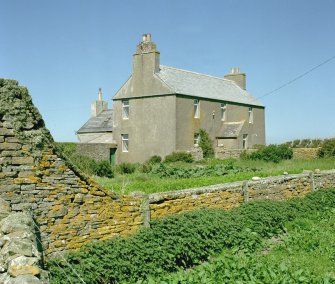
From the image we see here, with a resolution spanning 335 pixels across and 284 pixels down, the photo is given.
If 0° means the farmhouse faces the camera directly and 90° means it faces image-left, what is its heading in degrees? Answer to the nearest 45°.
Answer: approximately 315°

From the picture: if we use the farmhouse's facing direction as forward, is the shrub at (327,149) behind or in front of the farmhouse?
in front

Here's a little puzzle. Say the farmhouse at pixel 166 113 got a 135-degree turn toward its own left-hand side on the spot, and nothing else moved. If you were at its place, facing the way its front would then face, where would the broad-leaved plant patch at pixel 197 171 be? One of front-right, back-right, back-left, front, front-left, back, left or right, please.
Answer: back

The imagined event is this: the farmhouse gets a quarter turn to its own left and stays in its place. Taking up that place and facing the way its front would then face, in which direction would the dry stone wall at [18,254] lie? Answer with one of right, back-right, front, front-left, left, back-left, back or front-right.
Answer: back-right

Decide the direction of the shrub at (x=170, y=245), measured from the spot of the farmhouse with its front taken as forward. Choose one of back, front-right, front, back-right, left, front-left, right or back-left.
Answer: front-right

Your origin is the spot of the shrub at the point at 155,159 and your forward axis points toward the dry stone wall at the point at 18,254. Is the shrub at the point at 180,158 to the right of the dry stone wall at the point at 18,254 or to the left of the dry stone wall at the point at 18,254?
left

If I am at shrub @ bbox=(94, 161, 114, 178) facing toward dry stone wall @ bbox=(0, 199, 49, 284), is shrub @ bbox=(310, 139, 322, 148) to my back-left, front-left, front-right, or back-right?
back-left

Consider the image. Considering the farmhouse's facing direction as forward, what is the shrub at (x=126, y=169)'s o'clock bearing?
The shrub is roughly at 2 o'clock from the farmhouse.

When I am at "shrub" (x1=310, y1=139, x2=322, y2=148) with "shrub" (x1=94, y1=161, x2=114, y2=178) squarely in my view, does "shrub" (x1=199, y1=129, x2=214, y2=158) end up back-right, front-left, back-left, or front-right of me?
front-right

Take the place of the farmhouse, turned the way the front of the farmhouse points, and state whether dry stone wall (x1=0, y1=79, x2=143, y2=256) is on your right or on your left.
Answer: on your right

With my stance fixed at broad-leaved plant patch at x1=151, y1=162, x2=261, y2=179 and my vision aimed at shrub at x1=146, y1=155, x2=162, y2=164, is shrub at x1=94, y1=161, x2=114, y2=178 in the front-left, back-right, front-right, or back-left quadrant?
front-left
